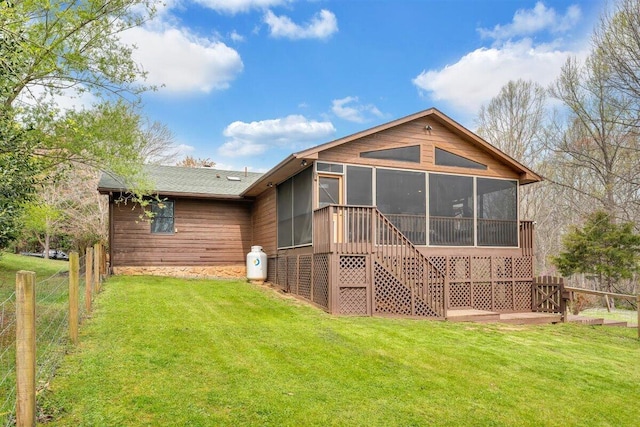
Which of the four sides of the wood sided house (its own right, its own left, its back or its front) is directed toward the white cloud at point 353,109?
back

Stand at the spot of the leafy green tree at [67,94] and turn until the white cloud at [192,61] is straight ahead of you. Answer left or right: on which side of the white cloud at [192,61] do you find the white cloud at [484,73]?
right

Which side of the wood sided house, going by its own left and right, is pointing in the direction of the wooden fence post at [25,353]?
front

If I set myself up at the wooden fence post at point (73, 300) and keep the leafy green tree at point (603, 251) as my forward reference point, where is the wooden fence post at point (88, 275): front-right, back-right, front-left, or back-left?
front-left

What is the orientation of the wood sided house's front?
toward the camera

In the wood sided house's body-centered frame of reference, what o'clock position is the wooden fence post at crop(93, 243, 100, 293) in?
The wooden fence post is roughly at 2 o'clock from the wood sided house.

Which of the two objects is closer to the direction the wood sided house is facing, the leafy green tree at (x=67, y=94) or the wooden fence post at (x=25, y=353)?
the wooden fence post

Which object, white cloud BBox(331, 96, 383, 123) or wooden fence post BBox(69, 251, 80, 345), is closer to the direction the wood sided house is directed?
the wooden fence post
